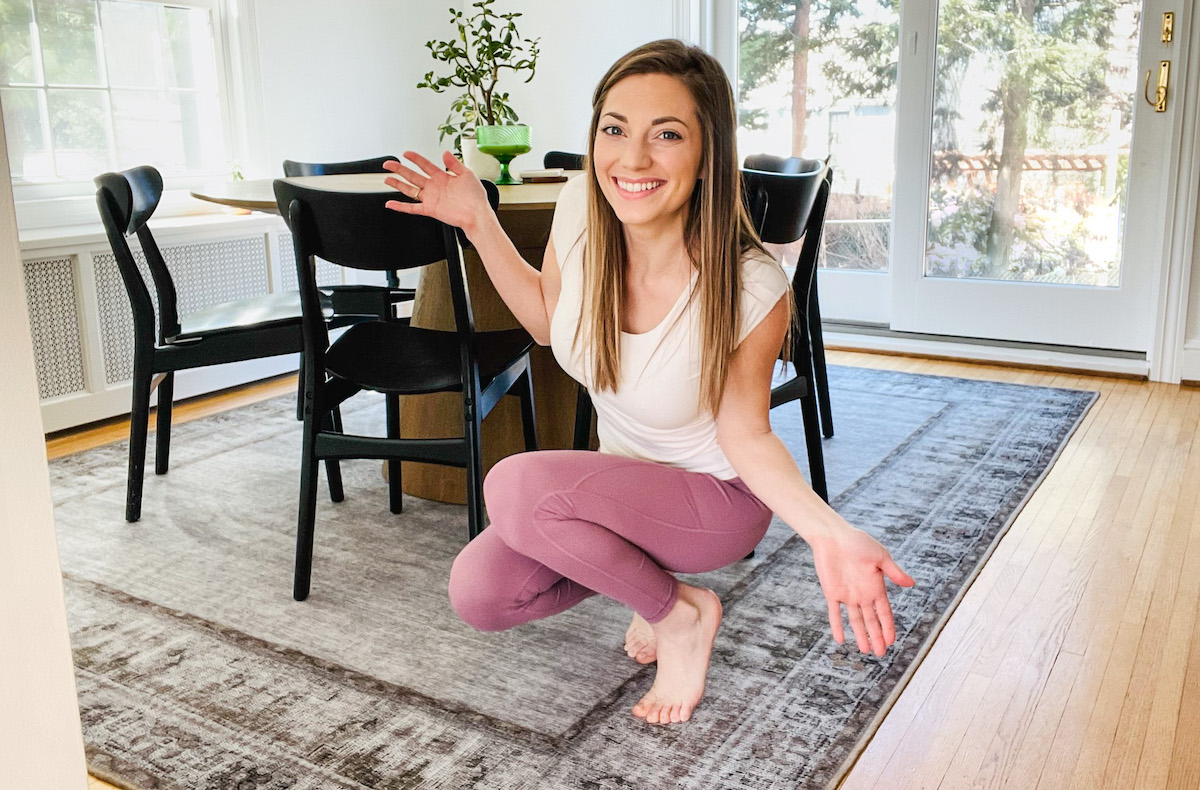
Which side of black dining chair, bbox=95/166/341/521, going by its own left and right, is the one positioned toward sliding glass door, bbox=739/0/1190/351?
front

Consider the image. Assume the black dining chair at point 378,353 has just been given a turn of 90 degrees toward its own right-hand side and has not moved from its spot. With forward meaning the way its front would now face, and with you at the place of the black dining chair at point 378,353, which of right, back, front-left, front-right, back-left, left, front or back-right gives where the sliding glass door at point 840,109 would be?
left

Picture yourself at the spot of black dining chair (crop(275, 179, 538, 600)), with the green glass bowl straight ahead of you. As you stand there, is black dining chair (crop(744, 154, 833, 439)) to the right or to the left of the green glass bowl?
right

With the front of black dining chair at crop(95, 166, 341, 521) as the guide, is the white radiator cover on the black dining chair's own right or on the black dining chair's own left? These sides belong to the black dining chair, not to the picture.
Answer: on the black dining chair's own left

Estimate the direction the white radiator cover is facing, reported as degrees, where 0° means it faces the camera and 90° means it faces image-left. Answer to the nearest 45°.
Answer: approximately 315°

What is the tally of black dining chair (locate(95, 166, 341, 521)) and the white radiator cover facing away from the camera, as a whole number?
0

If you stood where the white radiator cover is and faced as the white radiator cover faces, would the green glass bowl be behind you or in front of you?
in front

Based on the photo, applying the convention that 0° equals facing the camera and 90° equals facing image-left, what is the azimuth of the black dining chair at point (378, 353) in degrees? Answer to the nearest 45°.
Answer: approximately 225°

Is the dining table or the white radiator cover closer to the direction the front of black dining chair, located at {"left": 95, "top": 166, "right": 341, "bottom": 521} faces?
the dining table

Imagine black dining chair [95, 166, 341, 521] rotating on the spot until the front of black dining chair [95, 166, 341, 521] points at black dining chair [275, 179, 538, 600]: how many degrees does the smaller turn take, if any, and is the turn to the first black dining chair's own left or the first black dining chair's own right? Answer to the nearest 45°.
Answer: approximately 45° to the first black dining chair's own right

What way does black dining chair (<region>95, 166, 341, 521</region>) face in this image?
to the viewer's right

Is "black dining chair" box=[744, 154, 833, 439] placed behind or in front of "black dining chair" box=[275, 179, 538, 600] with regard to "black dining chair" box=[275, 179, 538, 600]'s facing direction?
in front

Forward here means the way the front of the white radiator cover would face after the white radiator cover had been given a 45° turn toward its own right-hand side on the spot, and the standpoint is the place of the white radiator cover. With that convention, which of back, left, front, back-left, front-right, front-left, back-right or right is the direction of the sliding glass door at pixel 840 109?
left

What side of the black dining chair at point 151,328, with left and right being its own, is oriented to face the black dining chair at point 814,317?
front

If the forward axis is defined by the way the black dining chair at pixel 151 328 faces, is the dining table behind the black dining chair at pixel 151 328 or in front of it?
in front

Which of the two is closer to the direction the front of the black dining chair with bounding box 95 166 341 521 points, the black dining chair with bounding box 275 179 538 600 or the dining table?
the dining table
